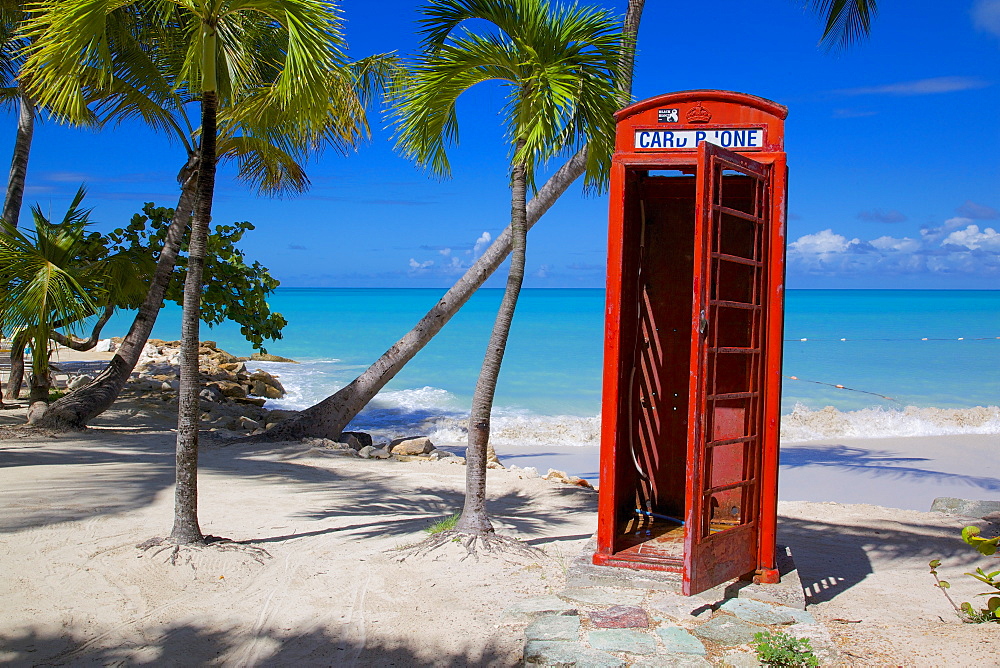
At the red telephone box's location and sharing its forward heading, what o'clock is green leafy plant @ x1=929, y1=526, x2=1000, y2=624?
The green leafy plant is roughly at 10 o'clock from the red telephone box.

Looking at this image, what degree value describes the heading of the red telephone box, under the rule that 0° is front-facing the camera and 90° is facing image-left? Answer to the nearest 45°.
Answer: approximately 0°

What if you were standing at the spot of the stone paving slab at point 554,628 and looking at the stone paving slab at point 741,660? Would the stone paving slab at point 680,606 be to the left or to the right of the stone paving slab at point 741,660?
left

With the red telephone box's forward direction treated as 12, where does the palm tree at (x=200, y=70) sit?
The palm tree is roughly at 3 o'clock from the red telephone box.
